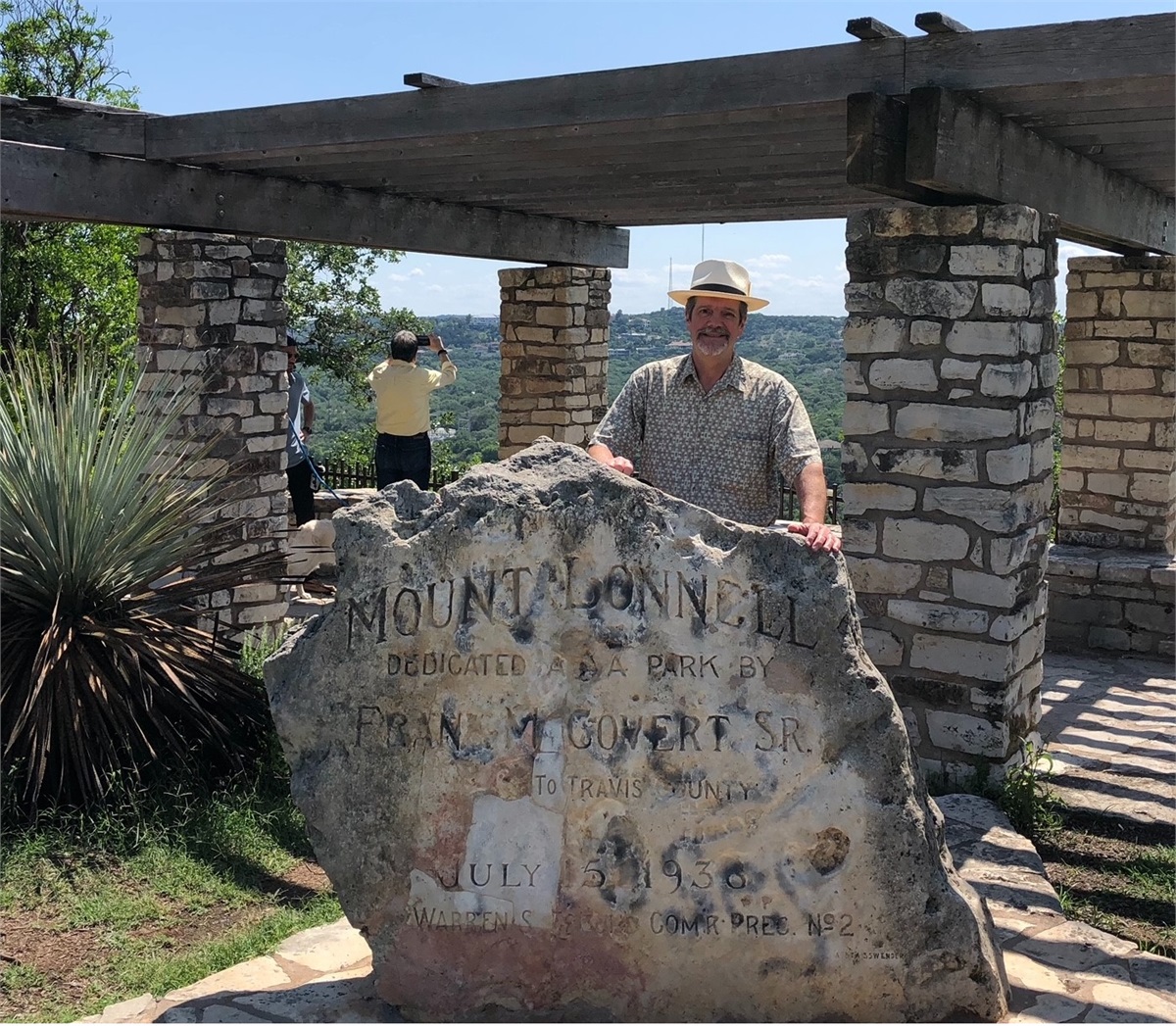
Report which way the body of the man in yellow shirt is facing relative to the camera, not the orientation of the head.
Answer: away from the camera

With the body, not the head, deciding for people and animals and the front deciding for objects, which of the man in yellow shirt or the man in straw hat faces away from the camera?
the man in yellow shirt

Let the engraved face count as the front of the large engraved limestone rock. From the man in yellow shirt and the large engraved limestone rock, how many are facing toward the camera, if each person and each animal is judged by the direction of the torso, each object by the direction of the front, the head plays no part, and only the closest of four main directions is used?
1

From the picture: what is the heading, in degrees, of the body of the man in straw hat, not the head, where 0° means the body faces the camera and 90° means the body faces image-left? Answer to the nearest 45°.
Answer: approximately 0°

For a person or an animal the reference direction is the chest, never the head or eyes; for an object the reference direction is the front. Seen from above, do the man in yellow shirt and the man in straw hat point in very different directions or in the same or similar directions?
very different directions

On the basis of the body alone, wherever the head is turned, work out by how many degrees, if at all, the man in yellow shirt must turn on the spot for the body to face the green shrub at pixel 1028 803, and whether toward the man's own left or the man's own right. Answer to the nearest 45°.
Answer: approximately 135° to the man's own right

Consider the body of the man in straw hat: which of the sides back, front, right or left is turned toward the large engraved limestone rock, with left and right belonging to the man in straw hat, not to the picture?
front

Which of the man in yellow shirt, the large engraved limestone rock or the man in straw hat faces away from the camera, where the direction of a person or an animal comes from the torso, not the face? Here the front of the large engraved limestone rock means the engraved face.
the man in yellow shirt

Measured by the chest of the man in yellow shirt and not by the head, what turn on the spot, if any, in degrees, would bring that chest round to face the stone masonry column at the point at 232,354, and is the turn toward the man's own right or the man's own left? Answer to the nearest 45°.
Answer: approximately 135° to the man's own left
